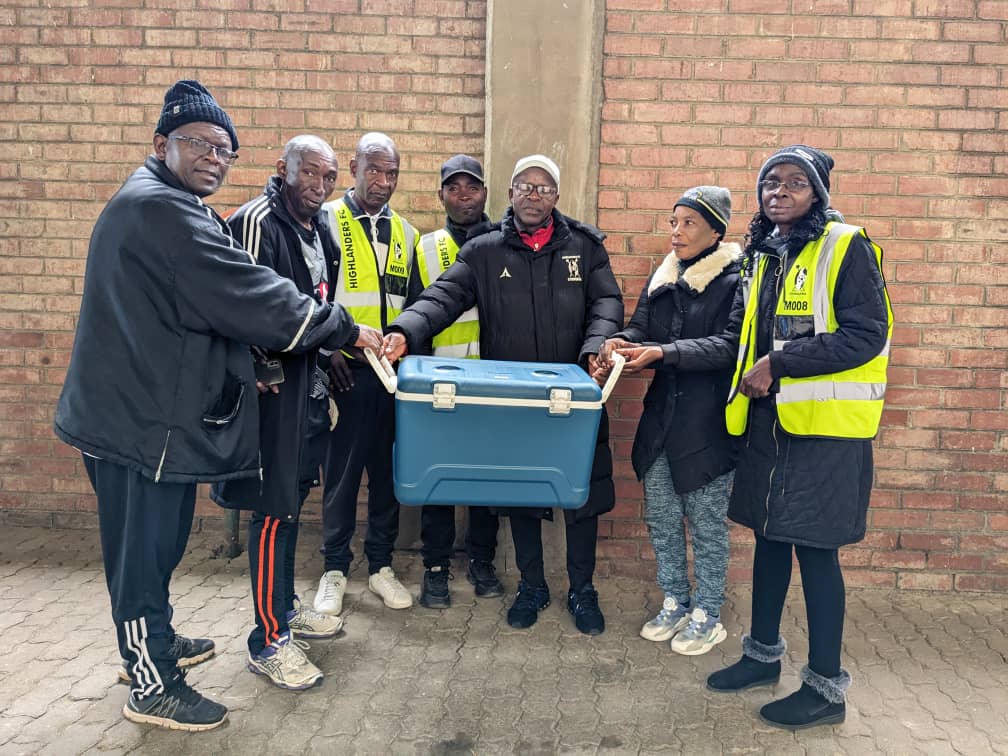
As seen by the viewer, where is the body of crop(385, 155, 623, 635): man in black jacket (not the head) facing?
toward the camera

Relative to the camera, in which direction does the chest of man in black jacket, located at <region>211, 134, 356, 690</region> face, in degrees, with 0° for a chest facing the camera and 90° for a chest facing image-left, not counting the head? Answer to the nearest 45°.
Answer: approximately 315°

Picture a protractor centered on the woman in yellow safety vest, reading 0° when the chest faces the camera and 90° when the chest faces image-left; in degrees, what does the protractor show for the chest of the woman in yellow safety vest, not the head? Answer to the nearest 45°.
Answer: approximately 45°

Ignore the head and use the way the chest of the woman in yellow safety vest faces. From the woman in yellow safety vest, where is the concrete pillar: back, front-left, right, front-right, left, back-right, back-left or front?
right

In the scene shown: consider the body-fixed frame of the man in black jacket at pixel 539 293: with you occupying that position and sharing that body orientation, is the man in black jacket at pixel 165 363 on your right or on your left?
on your right

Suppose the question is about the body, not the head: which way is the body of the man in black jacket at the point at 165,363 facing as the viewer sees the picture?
to the viewer's right

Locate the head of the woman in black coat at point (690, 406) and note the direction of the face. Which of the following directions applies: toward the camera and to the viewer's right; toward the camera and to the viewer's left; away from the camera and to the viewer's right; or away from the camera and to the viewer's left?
toward the camera and to the viewer's left

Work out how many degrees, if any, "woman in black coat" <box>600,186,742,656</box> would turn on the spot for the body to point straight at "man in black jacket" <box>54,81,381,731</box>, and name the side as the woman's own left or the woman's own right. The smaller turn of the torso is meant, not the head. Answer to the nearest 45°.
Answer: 0° — they already face them

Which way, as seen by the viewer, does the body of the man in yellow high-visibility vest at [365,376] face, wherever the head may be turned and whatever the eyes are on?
toward the camera

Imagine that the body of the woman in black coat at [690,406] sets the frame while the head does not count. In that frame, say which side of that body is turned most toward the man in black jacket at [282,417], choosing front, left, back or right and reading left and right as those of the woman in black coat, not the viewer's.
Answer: front

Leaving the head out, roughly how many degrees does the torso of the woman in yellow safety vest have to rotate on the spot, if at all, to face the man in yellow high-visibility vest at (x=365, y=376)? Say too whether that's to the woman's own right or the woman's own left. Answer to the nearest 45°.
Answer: approximately 45° to the woman's own right

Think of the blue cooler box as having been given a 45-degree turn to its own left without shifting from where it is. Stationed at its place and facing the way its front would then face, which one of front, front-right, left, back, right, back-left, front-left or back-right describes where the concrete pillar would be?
back-left

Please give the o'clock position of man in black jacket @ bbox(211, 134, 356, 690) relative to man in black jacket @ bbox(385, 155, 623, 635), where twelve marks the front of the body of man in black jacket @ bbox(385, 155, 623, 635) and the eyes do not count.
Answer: man in black jacket @ bbox(211, 134, 356, 690) is roughly at 2 o'clock from man in black jacket @ bbox(385, 155, 623, 635).

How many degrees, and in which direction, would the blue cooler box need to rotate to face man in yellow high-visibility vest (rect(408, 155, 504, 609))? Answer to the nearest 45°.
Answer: approximately 180°

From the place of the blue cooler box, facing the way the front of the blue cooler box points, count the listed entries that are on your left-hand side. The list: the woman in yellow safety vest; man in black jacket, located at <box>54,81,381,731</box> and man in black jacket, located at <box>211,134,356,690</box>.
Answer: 1

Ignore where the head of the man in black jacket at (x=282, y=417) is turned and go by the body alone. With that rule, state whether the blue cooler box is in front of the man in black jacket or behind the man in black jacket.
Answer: in front

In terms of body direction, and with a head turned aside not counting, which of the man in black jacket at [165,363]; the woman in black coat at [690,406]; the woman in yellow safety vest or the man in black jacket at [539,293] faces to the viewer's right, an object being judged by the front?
the man in black jacket at [165,363]
